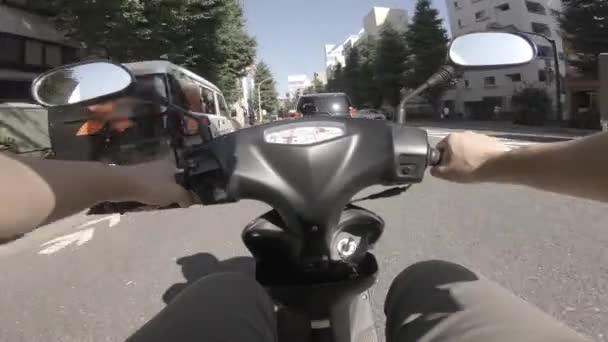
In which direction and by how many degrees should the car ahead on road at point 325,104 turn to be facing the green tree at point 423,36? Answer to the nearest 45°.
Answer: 0° — it already faces it

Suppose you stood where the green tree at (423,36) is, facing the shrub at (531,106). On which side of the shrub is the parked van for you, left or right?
right

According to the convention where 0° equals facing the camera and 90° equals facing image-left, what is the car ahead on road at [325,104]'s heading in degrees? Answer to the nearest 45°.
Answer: approximately 180°

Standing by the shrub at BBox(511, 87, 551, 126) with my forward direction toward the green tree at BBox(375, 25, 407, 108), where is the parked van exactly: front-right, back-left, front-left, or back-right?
back-left

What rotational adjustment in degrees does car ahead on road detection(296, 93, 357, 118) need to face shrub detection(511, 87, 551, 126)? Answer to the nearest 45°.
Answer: approximately 45° to its right

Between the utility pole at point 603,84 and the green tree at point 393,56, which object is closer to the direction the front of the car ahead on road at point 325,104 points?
the green tree

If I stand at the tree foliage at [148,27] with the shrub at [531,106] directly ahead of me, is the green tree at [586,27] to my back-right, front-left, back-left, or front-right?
front-right

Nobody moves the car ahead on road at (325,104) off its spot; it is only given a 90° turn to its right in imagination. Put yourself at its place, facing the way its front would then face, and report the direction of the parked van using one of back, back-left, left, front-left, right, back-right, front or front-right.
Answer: back-right
